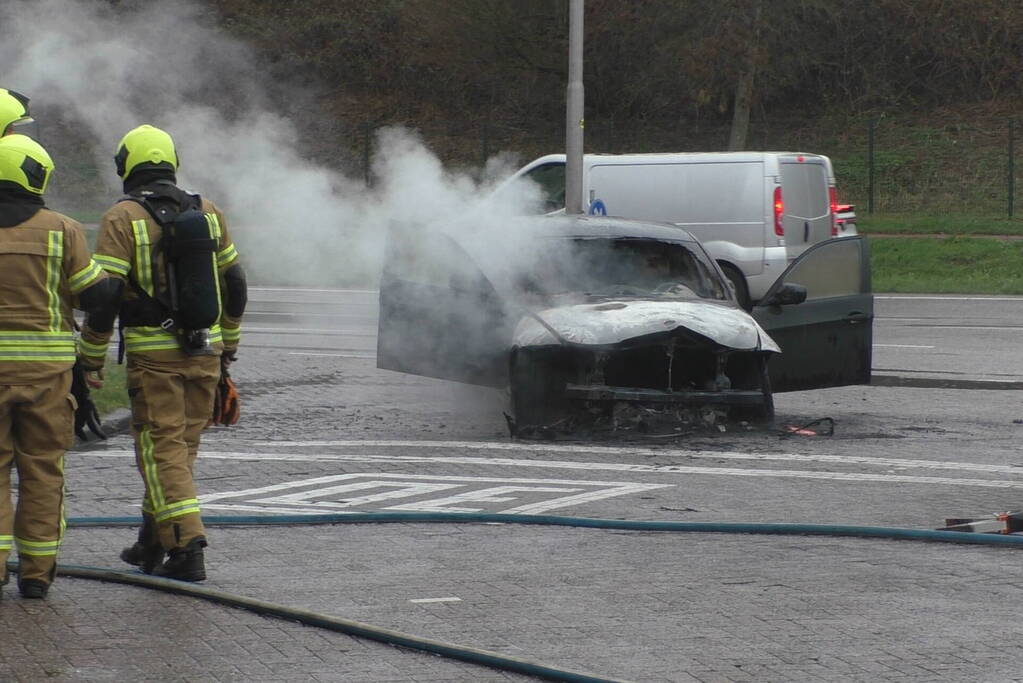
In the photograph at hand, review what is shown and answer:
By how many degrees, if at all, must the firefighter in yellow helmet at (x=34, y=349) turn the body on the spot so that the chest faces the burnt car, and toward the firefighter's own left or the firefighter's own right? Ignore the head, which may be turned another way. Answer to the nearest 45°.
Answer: approximately 45° to the firefighter's own right

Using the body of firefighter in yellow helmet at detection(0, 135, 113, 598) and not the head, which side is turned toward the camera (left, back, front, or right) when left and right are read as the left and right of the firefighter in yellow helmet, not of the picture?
back

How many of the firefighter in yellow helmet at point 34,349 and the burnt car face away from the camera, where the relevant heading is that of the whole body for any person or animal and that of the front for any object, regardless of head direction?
1

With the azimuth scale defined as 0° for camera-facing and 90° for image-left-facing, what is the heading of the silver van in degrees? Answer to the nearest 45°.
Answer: approximately 135°

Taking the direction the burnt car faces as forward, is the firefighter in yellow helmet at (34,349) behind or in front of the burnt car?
in front

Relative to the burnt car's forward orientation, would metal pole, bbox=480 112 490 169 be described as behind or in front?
behind

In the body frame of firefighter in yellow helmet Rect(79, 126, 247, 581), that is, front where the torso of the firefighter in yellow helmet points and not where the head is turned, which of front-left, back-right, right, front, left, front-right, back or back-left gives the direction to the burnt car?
right

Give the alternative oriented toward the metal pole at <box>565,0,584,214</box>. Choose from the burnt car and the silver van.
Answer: the silver van

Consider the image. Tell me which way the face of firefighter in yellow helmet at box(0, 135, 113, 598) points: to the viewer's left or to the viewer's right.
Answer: to the viewer's right

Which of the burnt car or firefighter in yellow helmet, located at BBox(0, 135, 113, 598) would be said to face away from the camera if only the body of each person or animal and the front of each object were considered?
the firefighter in yellow helmet

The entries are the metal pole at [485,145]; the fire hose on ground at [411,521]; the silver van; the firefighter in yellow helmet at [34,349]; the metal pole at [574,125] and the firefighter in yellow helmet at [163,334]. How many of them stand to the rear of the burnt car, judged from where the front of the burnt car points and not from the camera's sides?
3

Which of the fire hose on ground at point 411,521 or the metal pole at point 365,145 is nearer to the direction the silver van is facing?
the metal pole

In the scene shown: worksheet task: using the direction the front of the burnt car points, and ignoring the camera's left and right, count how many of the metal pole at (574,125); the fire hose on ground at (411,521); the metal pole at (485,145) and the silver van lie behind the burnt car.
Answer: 3

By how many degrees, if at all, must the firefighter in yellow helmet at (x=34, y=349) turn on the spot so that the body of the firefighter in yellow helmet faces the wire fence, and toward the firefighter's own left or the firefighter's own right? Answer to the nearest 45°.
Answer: approximately 45° to the firefighter's own right

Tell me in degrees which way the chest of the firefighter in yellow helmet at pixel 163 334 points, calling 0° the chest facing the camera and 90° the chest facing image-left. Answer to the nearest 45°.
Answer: approximately 135°
